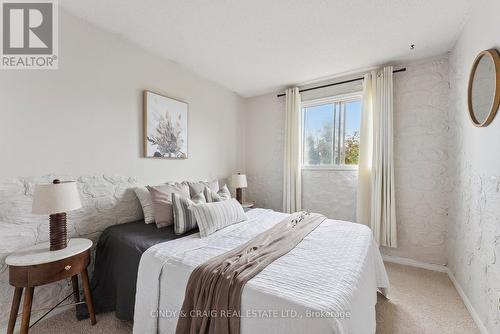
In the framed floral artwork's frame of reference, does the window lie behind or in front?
in front

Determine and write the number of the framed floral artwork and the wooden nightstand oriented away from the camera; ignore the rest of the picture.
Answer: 0

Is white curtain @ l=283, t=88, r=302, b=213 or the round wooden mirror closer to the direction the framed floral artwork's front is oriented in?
the round wooden mirror

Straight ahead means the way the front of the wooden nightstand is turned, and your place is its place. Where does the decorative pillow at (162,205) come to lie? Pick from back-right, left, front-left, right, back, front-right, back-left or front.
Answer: front-left

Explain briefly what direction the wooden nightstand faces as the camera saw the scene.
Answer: facing the viewer and to the right of the viewer

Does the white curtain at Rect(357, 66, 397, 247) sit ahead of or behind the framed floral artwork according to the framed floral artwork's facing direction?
ahead

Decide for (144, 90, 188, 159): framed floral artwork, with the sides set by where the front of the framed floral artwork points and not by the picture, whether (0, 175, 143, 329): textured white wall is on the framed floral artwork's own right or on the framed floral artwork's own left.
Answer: on the framed floral artwork's own right

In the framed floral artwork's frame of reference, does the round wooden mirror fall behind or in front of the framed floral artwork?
in front

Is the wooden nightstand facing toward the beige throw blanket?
no

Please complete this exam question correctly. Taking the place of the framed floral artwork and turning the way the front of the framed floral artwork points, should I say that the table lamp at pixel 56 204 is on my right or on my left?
on my right
